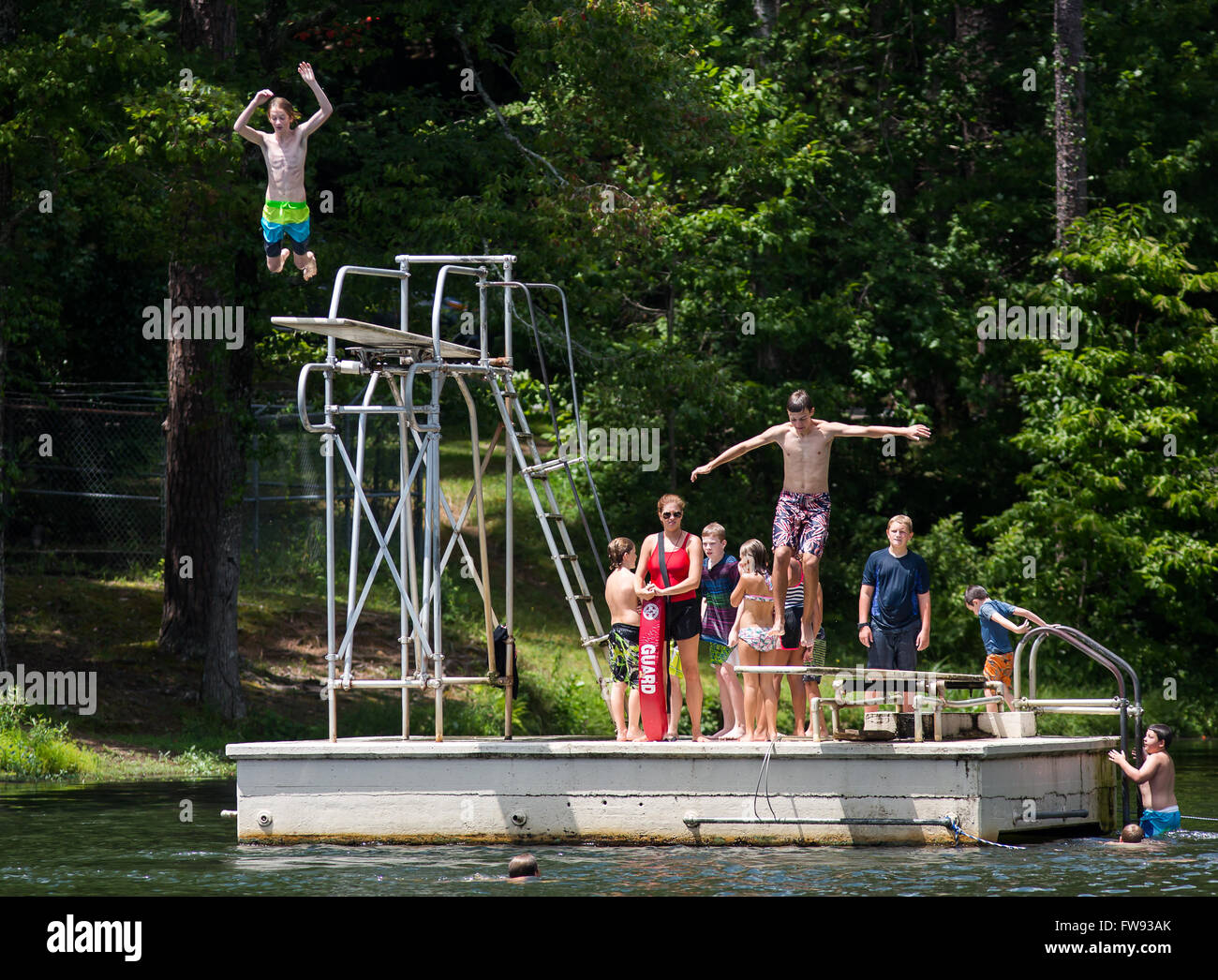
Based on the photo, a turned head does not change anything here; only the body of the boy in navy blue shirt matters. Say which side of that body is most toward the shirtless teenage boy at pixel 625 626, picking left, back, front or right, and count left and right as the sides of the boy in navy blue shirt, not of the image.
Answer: right

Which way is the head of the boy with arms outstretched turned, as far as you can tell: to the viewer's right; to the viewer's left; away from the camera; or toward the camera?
toward the camera

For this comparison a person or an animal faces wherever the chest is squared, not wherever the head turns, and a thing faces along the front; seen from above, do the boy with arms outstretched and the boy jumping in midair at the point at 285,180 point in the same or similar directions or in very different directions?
same or similar directions

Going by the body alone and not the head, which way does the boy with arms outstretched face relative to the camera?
toward the camera

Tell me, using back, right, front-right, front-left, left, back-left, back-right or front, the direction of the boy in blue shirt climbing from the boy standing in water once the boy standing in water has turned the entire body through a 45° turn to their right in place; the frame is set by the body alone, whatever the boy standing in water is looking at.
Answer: front

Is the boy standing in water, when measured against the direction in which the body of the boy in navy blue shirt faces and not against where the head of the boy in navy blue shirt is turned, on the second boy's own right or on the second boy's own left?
on the second boy's own left

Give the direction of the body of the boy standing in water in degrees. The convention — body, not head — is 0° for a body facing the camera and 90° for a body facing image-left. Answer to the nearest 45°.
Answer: approximately 90°

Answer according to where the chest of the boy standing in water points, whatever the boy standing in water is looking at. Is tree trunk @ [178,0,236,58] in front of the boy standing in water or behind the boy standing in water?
in front

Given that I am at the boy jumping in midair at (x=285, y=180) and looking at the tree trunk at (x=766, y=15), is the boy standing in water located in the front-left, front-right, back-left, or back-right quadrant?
front-right

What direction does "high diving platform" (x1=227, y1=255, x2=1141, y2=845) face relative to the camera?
to the viewer's left

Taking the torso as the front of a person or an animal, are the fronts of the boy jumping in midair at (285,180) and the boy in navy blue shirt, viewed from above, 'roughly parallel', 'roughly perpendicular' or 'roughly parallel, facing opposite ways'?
roughly parallel

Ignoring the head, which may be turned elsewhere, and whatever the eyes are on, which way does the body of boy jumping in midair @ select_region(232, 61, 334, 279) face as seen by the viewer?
toward the camera

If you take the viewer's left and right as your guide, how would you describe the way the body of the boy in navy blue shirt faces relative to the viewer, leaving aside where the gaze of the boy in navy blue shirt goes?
facing the viewer

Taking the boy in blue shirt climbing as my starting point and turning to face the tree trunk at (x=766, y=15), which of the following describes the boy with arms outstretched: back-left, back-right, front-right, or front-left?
back-left

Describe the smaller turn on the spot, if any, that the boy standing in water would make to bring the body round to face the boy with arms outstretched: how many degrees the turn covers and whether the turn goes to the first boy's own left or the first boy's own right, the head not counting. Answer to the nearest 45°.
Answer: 0° — they already face them
